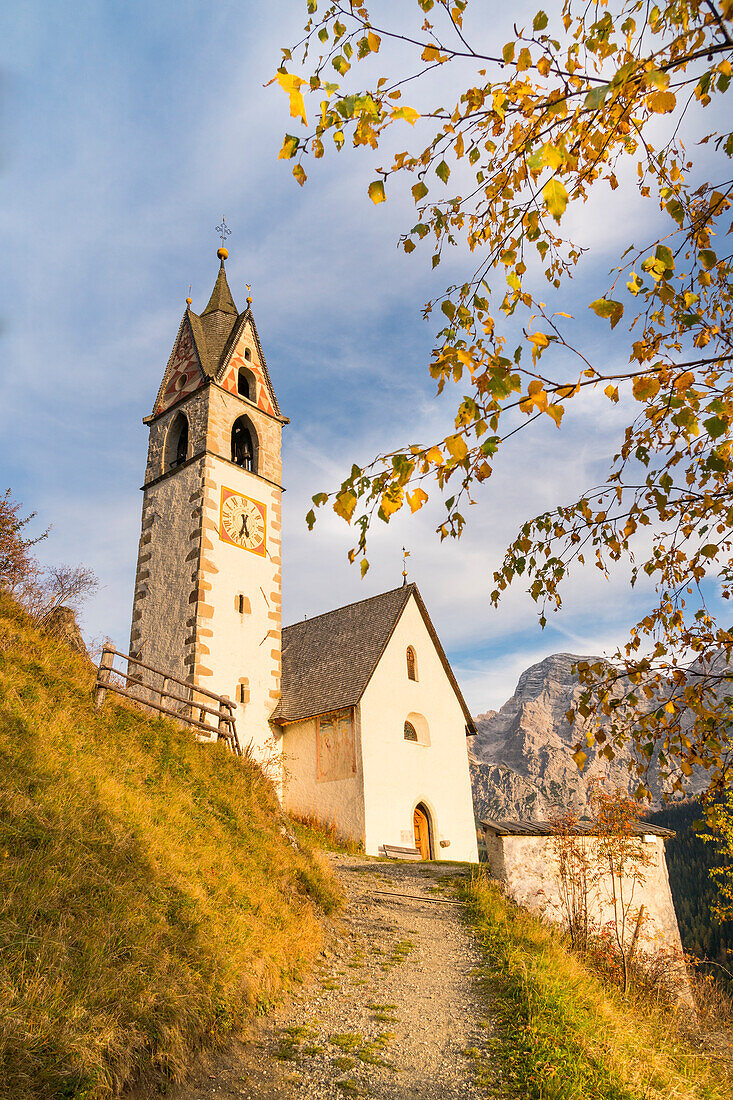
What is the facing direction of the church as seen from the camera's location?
facing the viewer and to the right of the viewer

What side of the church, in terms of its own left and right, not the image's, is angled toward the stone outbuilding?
front

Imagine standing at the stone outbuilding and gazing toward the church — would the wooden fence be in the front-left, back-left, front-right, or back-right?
front-left

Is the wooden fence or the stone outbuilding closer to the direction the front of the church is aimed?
the stone outbuilding
